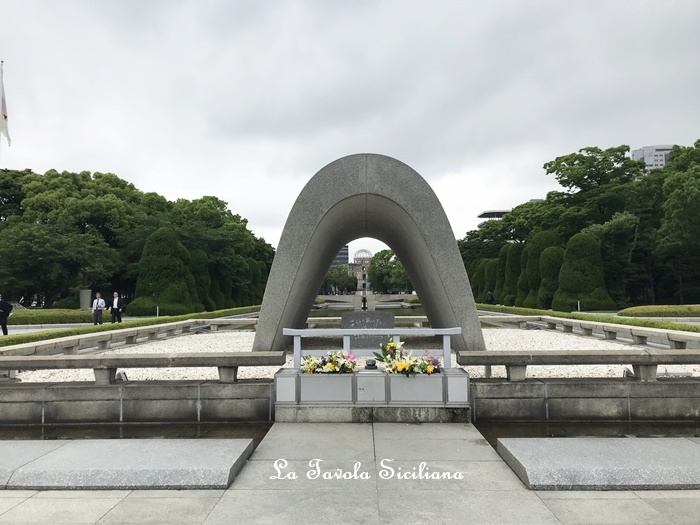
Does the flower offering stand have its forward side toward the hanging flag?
no

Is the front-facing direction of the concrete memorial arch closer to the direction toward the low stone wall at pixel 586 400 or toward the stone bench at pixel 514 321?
the low stone wall

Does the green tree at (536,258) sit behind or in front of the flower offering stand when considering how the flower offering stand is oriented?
behind

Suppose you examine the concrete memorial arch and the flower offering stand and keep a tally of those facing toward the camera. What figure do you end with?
2

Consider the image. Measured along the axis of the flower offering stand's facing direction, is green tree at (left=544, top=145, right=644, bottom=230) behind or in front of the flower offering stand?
behind

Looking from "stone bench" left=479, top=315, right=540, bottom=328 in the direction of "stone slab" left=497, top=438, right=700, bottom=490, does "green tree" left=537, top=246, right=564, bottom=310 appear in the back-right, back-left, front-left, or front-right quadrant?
back-left

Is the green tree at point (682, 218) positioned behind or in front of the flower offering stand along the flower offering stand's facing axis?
behind

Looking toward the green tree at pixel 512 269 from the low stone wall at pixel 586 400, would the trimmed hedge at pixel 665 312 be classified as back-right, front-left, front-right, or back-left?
front-right

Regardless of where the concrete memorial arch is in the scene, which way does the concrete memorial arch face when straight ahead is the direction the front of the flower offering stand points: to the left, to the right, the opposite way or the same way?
the same way

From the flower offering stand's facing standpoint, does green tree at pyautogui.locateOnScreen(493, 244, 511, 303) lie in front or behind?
behind

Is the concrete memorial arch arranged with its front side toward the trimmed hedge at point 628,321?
no

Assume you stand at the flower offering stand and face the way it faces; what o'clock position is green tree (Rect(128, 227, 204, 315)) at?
The green tree is roughly at 5 o'clock from the flower offering stand.

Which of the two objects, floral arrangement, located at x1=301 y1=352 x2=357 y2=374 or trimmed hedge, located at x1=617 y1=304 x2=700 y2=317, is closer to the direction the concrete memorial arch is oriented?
the floral arrangement

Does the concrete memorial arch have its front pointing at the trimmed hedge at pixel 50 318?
no

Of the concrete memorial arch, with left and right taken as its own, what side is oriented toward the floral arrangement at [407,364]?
front

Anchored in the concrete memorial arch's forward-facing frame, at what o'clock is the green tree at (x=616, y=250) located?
The green tree is roughly at 7 o'clock from the concrete memorial arch.

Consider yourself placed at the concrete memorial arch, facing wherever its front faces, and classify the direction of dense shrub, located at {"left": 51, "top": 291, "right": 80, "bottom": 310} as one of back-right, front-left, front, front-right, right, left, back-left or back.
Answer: back-right

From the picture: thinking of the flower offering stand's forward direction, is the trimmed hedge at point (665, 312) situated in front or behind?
behind

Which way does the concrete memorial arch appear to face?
toward the camera
